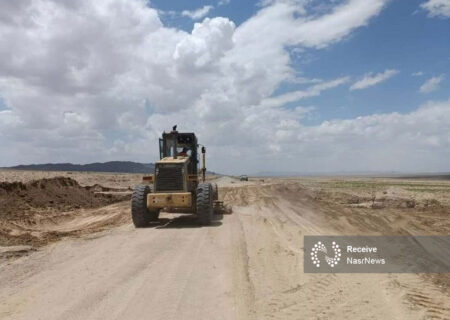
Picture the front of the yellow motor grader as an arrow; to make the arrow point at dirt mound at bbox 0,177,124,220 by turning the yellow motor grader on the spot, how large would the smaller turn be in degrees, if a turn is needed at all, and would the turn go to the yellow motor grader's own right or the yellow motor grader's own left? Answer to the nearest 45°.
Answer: approximately 45° to the yellow motor grader's own left

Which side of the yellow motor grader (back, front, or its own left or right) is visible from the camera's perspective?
back
